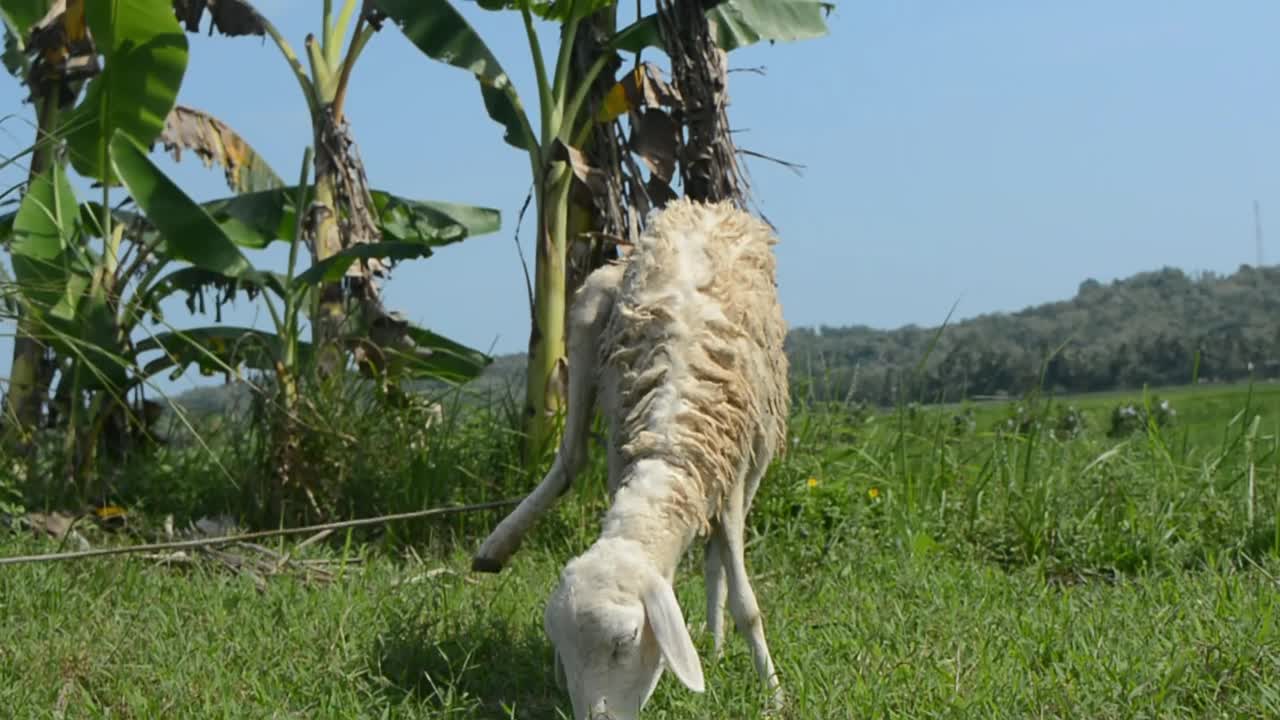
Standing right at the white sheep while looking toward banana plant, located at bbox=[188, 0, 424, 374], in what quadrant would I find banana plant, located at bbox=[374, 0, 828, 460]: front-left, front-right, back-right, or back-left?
front-right

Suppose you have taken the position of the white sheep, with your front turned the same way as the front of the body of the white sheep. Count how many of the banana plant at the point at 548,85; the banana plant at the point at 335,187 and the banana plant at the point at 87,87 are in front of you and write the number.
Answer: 0

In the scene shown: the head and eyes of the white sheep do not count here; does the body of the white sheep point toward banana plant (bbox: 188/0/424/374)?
no

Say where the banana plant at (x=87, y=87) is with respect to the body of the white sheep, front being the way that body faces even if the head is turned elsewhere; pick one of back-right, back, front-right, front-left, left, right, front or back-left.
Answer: back-right

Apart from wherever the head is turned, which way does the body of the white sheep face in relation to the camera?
toward the camera

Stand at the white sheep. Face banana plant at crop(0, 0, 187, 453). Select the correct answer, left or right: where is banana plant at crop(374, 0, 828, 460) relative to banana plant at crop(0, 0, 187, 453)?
right

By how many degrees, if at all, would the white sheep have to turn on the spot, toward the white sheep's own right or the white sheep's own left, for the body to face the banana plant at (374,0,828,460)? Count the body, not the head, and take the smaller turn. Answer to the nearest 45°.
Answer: approximately 180°

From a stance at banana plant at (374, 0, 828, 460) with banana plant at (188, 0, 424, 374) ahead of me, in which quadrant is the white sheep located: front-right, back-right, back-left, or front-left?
back-left
